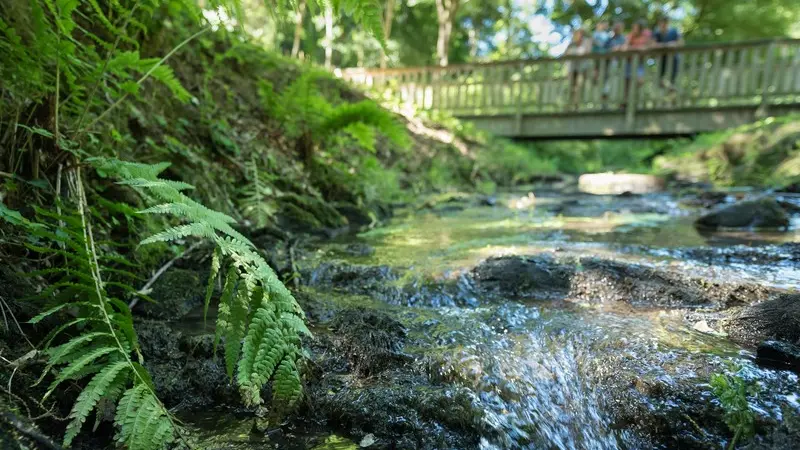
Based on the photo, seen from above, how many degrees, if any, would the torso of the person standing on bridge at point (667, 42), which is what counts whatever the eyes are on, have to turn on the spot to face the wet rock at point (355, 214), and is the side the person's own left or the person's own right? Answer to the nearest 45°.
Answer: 0° — they already face it

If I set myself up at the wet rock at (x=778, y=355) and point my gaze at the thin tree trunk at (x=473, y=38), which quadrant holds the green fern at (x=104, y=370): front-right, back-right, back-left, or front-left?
back-left

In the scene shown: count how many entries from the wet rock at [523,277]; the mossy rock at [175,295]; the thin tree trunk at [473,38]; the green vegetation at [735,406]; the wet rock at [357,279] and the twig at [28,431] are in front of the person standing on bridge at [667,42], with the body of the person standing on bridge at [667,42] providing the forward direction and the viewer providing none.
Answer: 5

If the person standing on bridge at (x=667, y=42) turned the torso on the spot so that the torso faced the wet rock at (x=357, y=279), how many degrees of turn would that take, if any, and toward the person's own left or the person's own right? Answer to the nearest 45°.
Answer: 0° — they already face it

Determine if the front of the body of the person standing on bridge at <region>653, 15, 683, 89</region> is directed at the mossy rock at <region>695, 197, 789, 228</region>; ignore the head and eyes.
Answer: yes

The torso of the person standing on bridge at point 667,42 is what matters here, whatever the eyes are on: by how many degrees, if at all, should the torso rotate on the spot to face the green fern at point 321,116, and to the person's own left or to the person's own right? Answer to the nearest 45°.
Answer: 0° — they already face it

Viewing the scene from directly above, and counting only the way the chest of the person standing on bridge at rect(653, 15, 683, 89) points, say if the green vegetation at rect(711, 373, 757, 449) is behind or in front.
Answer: in front

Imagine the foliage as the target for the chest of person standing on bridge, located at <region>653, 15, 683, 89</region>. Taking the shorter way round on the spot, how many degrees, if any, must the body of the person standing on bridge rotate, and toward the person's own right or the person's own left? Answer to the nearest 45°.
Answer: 0° — they already face it

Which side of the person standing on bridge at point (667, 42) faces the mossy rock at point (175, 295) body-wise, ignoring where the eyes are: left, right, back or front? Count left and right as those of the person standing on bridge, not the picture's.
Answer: front

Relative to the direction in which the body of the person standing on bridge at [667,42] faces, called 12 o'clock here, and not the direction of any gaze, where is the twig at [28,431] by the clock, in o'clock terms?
The twig is roughly at 12 o'clock from the person standing on bridge.

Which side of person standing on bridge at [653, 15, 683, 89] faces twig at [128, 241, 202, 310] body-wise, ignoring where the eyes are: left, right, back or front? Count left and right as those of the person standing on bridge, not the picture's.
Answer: front

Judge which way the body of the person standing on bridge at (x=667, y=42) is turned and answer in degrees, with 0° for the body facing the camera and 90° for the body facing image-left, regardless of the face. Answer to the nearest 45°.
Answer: approximately 0°
